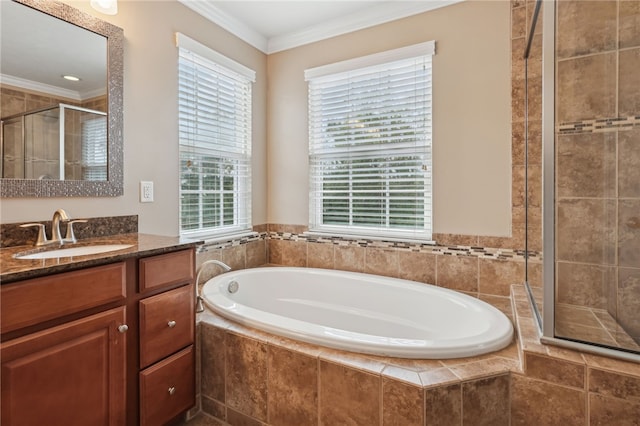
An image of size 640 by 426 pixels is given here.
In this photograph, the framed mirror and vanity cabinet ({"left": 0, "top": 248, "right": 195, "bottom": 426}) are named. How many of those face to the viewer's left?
0

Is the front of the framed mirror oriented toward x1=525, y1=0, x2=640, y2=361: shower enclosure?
yes

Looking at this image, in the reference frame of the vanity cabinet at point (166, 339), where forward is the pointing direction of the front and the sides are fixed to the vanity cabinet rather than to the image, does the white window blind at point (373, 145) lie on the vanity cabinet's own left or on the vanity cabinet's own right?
on the vanity cabinet's own left

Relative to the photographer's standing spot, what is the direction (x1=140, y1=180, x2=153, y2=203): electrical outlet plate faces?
facing the viewer and to the right of the viewer

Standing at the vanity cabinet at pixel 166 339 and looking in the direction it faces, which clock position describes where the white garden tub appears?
The white garden tub is roughly at 10 o'clock from the vanity cabinet.

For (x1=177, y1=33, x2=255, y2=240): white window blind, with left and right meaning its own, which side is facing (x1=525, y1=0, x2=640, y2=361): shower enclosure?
front

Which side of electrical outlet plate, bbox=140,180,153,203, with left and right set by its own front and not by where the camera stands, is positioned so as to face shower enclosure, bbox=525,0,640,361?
front
